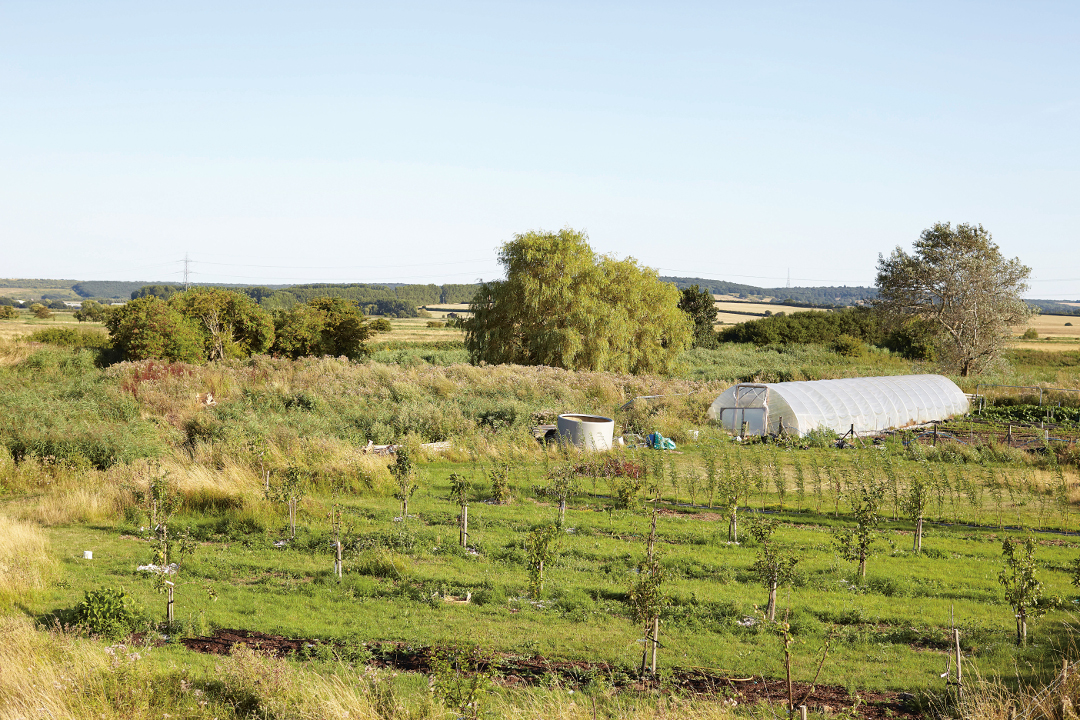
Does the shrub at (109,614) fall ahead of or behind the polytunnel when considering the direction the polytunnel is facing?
ahead

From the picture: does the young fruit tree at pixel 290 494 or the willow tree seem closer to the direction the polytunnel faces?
the young fruit tree

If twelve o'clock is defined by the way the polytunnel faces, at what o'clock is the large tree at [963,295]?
The large tree is roughly at 5 o'clock from the polytunnel.

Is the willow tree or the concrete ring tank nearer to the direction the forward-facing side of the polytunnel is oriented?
the concrete ring tank

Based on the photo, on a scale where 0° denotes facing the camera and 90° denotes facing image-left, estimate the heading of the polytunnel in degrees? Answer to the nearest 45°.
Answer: approximately 45°

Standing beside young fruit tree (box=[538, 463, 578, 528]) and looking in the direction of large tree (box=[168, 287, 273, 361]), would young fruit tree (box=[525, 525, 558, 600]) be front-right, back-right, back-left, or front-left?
back-left

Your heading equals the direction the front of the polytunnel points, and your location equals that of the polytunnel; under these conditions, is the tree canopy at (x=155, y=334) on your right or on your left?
on your right

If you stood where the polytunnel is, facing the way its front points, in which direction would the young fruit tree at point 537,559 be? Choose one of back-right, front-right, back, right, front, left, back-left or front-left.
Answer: front-left

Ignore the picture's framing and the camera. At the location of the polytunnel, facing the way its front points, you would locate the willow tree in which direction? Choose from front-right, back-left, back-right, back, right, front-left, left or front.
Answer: right

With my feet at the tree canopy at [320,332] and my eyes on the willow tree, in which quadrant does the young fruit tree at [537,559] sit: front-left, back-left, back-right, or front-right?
front-right

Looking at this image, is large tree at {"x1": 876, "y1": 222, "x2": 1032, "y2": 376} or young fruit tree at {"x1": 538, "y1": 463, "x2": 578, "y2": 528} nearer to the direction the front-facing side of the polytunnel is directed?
the young fruit tree

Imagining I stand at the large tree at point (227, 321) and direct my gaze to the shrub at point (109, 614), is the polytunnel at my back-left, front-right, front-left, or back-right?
front-left
